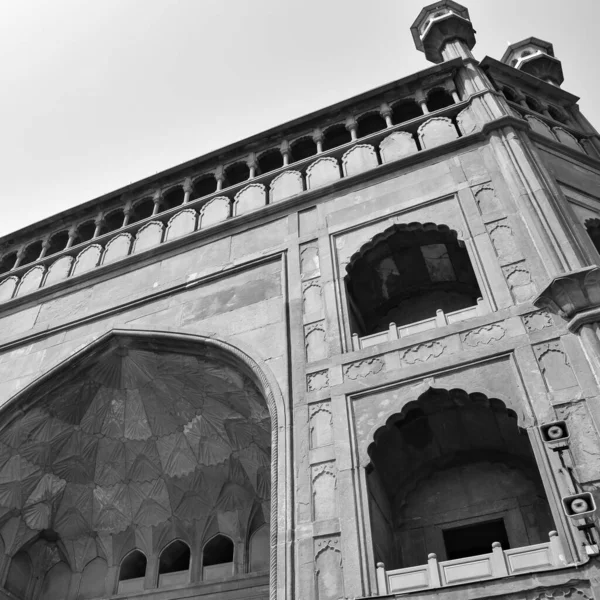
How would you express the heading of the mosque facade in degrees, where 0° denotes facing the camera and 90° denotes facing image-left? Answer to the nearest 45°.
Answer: approximately 45°
